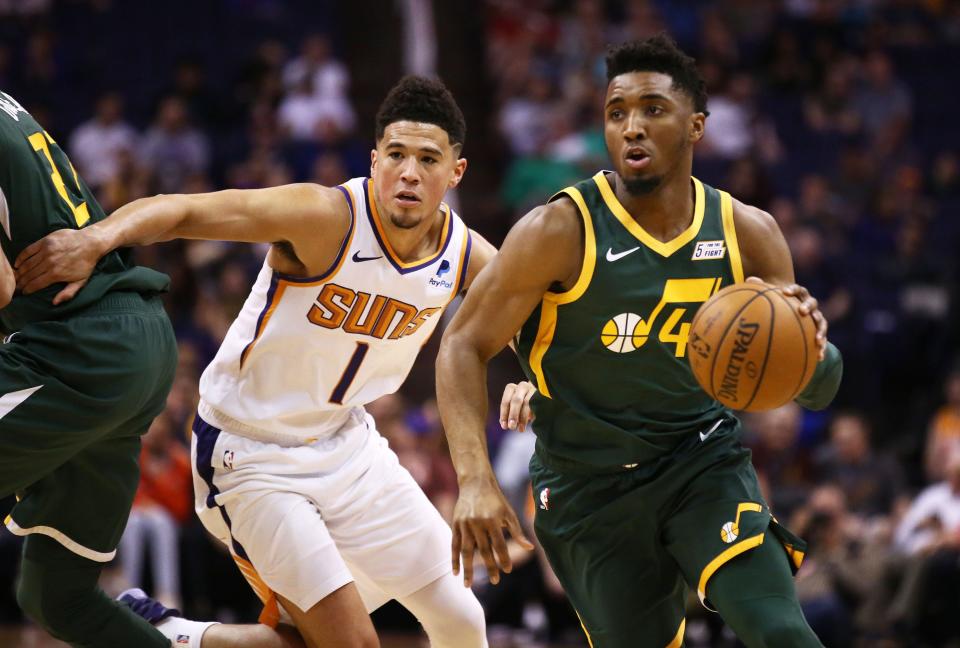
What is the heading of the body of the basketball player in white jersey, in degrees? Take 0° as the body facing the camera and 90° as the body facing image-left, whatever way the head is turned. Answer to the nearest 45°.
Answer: approximately 315°

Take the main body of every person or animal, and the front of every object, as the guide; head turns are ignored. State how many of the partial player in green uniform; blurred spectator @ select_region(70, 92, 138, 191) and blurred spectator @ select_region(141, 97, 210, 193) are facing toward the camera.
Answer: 2

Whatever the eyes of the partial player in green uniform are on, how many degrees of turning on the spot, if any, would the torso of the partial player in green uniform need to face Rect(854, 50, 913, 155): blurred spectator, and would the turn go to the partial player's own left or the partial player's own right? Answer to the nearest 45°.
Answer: approximately 90° to the partial player's own right

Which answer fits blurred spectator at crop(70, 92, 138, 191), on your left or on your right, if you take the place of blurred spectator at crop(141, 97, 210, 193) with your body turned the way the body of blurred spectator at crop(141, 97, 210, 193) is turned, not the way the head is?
on your right

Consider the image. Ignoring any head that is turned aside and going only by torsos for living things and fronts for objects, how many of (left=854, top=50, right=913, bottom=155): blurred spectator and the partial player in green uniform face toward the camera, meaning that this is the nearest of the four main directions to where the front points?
1

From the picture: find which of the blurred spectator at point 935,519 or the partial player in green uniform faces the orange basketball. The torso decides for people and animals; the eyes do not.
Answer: the blurred spectator

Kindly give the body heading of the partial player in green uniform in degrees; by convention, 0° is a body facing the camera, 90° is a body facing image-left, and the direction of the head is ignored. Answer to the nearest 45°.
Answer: approximately 135°

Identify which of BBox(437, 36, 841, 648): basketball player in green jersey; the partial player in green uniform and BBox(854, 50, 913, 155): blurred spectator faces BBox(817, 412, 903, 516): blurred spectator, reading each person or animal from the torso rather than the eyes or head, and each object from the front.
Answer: BBox(854, 50, 913, 155): blurred spectator

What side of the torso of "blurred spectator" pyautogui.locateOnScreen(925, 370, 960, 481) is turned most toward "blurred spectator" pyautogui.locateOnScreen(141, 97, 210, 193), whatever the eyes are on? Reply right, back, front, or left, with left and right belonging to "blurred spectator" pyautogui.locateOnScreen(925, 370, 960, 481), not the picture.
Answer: right

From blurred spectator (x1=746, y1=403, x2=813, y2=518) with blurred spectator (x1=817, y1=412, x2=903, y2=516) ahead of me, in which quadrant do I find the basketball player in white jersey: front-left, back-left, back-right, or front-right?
back-right
